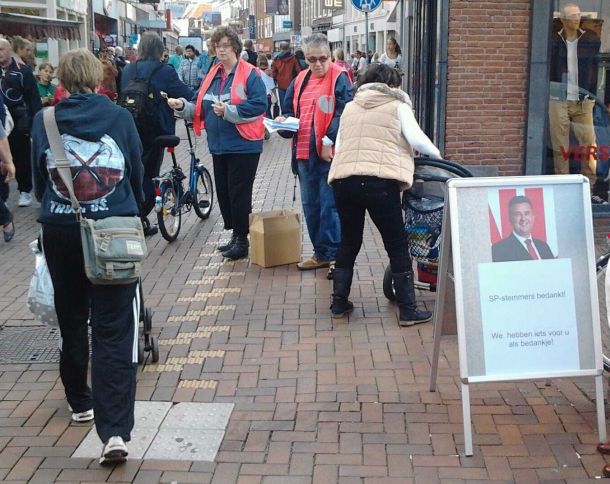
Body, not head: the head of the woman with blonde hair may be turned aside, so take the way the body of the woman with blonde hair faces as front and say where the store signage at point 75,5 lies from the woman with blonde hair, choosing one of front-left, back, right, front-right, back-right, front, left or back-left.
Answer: front

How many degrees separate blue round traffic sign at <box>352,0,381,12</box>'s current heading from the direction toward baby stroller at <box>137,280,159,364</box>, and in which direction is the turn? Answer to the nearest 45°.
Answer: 0° — it already faces it

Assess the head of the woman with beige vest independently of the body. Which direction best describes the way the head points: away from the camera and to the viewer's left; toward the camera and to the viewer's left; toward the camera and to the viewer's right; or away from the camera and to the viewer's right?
away from the camera and to the viewer's right

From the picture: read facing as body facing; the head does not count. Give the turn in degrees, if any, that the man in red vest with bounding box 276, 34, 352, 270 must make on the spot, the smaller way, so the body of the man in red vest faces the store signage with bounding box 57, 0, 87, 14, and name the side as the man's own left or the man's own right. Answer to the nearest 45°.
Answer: approximately 135° to the man's own right

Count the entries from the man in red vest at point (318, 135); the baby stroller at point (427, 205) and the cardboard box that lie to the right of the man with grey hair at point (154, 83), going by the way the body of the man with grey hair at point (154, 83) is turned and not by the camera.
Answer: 3

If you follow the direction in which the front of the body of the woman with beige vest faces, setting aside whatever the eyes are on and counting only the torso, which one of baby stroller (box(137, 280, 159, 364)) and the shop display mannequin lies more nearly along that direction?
the shop display mannequin

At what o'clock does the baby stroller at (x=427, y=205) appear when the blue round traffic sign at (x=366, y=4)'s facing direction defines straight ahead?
The baby stroller is roughly at 12 o'clock from the blue round traffic sign.

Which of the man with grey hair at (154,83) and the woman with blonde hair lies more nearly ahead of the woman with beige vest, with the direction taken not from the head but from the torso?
the man with grey hair

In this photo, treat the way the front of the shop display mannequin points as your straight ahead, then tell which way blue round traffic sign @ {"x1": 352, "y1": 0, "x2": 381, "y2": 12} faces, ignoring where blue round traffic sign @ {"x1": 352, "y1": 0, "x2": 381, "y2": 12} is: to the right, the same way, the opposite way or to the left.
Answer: the same way

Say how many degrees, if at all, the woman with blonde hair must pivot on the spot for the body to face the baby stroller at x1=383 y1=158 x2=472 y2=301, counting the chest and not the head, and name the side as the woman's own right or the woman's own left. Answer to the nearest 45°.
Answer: approximately 45° to the woman's own right

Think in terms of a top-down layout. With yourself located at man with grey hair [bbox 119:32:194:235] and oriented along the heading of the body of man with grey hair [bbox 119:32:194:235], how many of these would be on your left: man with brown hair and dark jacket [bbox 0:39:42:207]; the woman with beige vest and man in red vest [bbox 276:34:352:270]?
1

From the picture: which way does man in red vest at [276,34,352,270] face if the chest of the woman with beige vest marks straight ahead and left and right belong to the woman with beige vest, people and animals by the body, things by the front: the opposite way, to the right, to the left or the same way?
the opposite way

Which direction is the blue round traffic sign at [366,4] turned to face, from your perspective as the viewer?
facing the viewer

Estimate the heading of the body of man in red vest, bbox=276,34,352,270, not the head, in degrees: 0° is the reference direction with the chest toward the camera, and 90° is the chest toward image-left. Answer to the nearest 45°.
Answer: approximately 45°

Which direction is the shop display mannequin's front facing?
toward the camera

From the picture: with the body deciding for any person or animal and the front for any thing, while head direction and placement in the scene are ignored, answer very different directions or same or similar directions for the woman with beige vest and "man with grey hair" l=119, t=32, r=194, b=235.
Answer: same or similar directions

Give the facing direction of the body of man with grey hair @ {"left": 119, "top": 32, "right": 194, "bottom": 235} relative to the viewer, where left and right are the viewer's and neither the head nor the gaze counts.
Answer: facing away from the viewer and to the right of the viewer

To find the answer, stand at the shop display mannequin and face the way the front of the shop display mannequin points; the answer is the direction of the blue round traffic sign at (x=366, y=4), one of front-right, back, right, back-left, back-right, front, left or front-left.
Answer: back-right

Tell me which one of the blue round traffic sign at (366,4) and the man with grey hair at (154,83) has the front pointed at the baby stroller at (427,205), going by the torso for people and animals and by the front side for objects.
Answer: the blue round traffic sign

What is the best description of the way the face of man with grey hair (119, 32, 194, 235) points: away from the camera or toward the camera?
away from the camera

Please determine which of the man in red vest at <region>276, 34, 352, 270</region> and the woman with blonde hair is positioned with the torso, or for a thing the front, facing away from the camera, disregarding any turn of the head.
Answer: the woman with blonde hair

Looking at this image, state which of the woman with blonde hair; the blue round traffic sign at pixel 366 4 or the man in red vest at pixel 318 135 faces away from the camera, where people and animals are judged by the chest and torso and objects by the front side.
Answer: the woman with blonde hair
